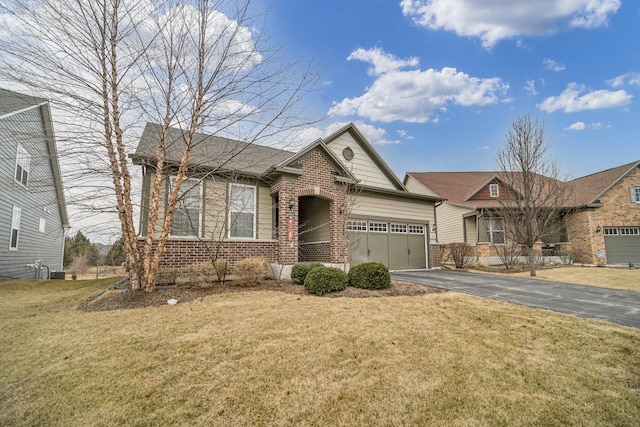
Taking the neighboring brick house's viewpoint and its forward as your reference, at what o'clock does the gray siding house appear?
The gray siding house is roughly at 3 o'clock from the neighboring brick house.

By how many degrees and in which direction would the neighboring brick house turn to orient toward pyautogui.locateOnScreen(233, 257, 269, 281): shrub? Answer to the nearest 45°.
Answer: approximately 90° to its right

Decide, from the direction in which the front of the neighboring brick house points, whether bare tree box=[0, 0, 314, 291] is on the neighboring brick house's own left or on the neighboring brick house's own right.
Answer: on the neighboring brick house's own right

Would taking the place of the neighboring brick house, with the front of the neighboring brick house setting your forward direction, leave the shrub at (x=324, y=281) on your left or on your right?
on your right

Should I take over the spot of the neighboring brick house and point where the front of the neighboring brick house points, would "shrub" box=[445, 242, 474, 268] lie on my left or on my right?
on my right

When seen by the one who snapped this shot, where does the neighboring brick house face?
facing the viewer and to the right of the viewer

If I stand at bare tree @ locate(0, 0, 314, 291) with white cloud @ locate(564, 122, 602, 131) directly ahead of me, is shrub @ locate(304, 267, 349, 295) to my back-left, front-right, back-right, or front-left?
front-right

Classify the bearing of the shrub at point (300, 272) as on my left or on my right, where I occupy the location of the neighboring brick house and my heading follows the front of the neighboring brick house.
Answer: on my right

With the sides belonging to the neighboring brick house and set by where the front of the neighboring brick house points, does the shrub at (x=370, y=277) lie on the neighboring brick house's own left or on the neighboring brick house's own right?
on the neighboring brick house's own right
